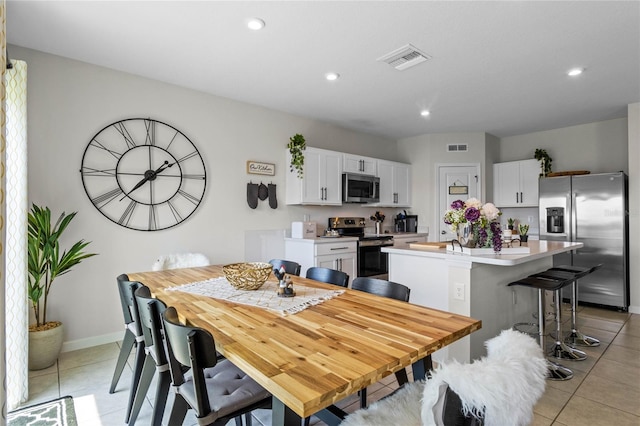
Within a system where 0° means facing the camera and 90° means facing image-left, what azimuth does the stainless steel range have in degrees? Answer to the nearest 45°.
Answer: approximately 315°

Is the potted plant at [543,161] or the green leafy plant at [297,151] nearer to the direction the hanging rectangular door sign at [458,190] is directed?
the green leafy plant

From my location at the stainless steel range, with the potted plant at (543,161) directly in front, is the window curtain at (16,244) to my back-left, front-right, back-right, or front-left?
back-right

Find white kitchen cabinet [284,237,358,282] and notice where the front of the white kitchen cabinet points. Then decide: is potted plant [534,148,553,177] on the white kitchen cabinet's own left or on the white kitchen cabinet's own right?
on the white kitchen cabinet's own left

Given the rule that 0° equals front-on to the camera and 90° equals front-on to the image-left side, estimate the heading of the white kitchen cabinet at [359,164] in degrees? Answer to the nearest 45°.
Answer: approximately 315°

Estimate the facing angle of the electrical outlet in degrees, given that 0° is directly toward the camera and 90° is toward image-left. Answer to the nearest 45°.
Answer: approximately 45°

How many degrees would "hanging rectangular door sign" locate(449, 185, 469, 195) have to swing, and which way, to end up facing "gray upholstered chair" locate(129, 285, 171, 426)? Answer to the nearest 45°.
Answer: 0° — it already faces it

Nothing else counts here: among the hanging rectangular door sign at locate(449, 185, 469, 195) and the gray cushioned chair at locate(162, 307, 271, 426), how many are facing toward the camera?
1

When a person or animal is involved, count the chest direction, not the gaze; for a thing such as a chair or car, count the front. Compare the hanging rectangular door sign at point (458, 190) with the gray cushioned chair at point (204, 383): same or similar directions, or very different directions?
very different directions

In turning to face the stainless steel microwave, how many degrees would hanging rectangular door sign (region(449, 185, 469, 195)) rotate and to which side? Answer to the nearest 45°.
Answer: approximately 45° to its right

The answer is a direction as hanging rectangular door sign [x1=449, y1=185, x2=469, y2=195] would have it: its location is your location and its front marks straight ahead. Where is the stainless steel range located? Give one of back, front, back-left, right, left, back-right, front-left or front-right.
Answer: front-right

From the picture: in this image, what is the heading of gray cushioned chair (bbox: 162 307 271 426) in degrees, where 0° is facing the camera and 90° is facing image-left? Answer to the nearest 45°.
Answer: approximately 225°

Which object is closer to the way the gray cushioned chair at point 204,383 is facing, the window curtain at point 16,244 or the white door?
the white door
